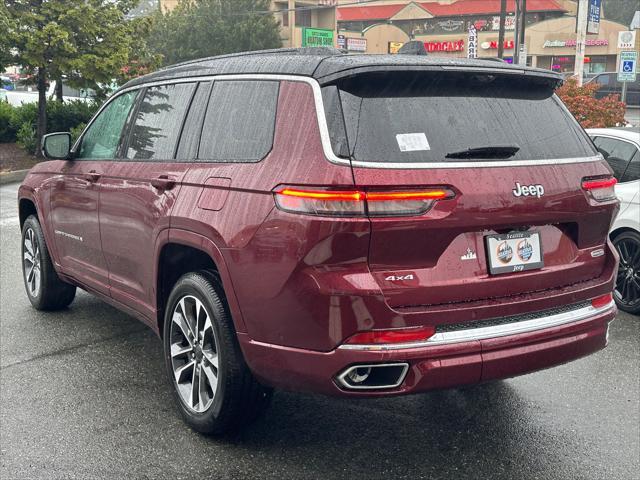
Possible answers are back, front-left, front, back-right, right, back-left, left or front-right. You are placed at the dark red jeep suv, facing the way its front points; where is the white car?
right

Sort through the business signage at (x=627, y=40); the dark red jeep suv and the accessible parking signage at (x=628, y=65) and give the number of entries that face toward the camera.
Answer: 2

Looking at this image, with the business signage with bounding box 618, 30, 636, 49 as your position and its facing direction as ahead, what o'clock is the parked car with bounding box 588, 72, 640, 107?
The parked car is roughly at 6 o'clock from the business signage.

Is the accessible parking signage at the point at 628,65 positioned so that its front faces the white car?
yes

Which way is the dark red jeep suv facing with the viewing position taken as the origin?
facing away from the viewer and to the left of the viewer

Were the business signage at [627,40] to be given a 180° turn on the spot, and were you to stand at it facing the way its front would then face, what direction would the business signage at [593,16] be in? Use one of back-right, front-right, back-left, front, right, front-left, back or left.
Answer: front

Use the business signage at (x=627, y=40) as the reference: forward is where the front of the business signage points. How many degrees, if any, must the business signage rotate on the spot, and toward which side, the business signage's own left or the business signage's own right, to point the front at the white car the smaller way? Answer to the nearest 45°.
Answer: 0° — it already faces it

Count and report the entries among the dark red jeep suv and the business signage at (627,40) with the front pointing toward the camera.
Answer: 1

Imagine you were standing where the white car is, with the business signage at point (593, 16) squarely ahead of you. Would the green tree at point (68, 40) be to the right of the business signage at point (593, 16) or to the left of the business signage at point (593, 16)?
left
